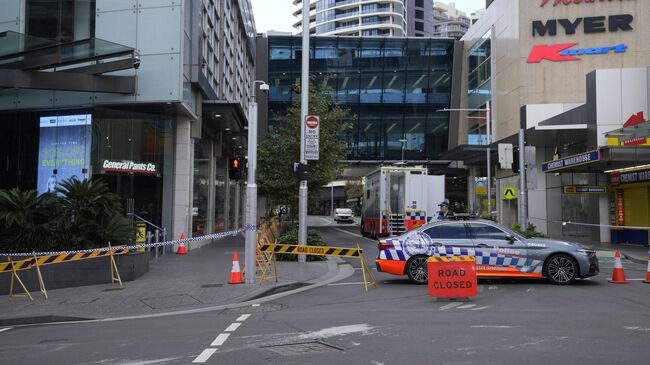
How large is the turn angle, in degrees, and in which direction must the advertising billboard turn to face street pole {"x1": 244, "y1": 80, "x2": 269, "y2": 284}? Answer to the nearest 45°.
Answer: approximately 45° to its left

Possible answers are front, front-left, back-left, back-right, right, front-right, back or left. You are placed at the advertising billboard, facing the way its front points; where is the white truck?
left

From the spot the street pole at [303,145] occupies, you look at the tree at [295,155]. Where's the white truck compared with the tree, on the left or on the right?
right

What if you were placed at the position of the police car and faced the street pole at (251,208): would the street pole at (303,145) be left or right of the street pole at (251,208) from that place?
right

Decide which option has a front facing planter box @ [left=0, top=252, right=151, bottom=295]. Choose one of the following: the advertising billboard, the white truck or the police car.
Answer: the advertising billboard

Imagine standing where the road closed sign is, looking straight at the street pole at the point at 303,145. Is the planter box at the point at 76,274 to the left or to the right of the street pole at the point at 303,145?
left

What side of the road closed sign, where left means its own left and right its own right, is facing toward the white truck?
back

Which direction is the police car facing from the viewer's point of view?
to the viewer's right

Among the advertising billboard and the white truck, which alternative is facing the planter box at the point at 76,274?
the advertising billboard

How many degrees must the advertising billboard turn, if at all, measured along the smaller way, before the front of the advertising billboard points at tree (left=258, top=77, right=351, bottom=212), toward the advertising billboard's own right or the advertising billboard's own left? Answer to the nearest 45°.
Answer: approximately 90° to the advertising billboard's own left

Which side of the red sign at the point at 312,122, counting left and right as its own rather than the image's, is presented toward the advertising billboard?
right

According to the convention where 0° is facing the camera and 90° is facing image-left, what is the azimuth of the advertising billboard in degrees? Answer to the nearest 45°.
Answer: approximately 0°

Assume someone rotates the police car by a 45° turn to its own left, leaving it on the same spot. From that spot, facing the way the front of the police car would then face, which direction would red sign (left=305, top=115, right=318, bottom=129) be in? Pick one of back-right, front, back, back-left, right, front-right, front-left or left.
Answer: left

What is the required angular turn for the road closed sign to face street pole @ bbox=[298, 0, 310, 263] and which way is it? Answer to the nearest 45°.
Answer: approximately 135° to its right
